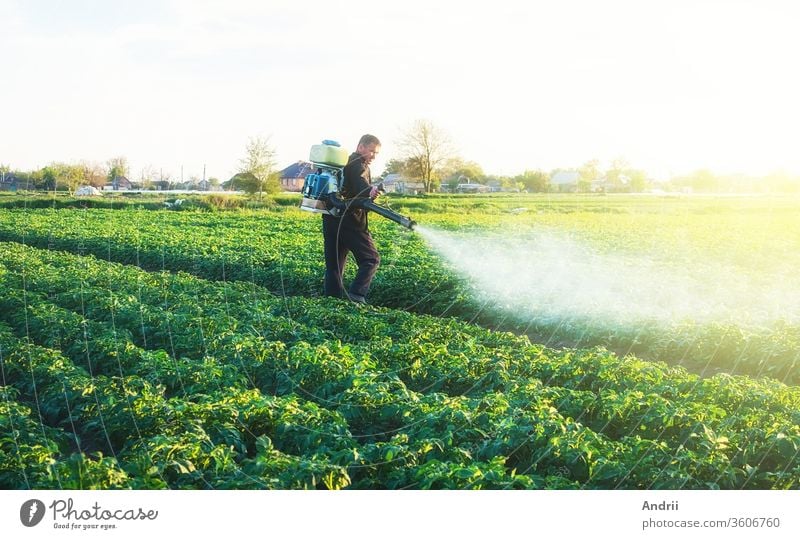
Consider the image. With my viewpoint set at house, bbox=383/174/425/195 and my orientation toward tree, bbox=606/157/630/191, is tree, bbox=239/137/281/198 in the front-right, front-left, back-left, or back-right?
back-right

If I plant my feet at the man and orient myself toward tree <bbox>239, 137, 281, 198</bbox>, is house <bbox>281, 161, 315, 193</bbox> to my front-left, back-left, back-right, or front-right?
front-right

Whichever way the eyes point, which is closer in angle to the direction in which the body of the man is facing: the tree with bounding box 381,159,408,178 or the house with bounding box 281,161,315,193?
the tree

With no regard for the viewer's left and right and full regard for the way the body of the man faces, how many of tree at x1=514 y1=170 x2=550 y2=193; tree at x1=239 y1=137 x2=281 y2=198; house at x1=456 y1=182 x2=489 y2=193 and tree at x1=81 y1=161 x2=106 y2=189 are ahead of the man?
0

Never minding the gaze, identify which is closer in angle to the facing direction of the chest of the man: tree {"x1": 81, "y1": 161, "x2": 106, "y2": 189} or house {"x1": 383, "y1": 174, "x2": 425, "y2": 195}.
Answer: the house

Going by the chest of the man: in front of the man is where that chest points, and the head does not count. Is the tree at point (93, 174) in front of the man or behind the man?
behind

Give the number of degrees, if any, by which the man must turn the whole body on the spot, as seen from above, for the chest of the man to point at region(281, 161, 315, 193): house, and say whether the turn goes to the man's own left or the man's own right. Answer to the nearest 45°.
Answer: approximately 135° to the man's own left

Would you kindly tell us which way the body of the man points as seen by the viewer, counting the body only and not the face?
to the viewer's right

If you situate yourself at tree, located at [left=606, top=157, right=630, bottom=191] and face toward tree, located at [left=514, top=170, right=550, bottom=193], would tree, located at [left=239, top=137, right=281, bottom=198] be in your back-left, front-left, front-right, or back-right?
front-left

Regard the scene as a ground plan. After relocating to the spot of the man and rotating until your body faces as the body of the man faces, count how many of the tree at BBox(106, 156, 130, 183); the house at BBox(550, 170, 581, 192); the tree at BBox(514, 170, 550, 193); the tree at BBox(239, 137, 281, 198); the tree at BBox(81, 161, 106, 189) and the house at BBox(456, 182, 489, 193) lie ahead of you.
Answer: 0
